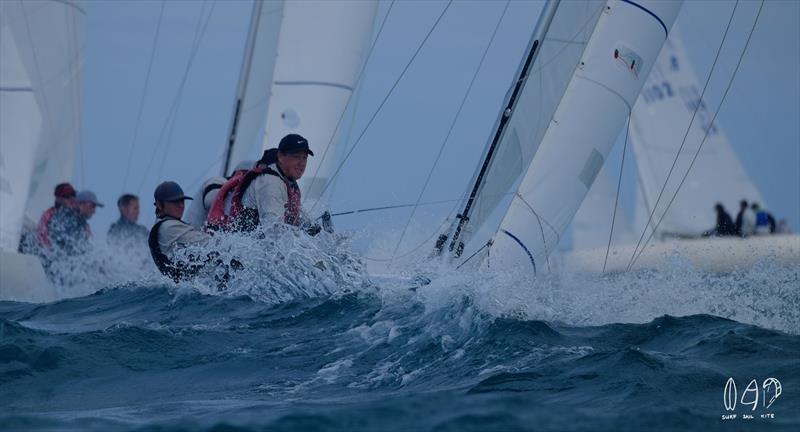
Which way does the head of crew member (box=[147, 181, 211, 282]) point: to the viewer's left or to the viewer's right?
to the viewer's right

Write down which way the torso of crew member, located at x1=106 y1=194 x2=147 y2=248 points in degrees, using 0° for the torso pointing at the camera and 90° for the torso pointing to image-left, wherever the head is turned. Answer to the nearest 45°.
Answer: approximately 315°

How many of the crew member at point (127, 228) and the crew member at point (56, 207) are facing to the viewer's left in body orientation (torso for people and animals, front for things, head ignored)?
0
